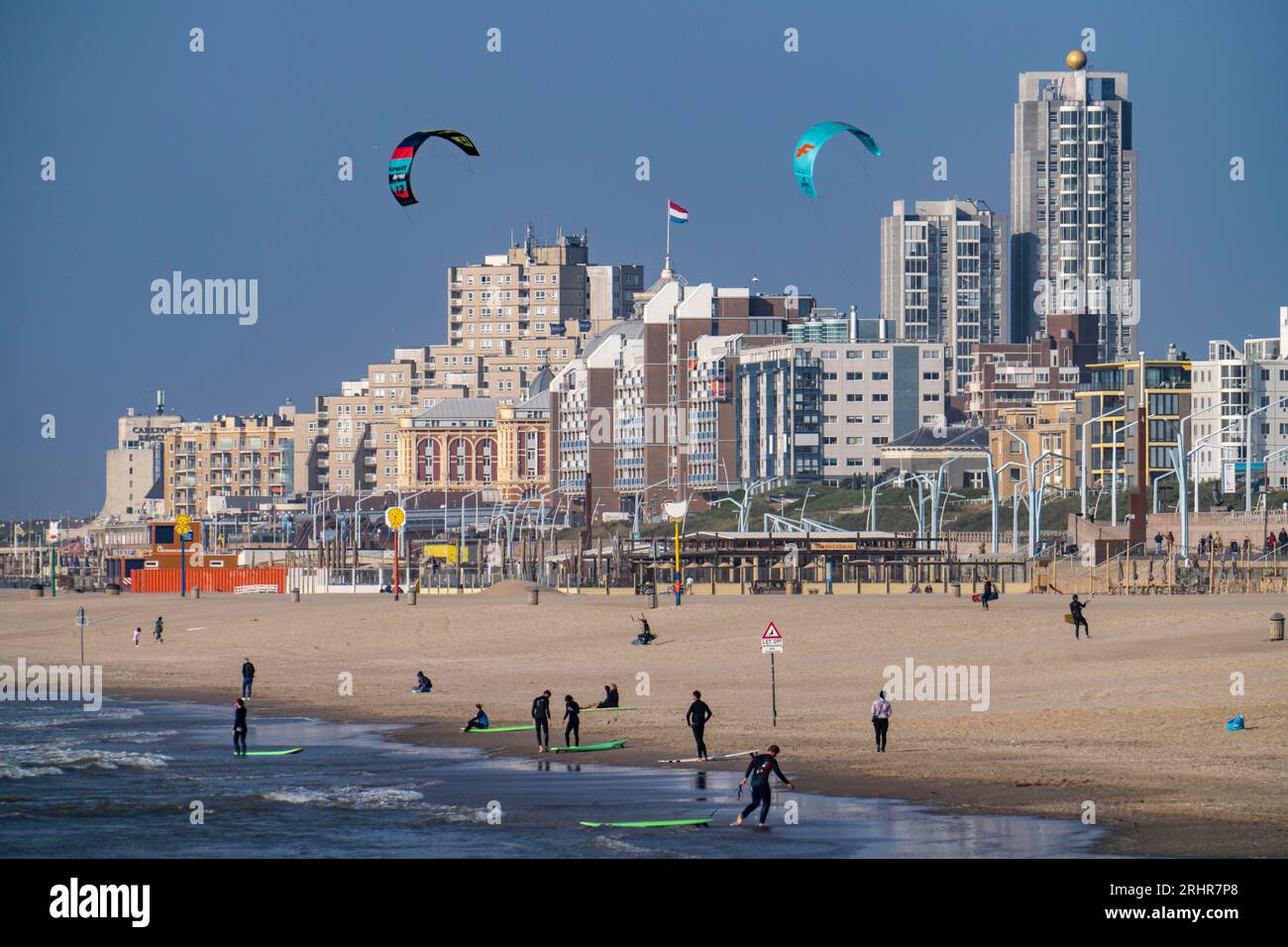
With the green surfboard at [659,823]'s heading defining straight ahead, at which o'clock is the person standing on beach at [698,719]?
The person standing on beach is roughly at 3 o'clock from the green surfboard.

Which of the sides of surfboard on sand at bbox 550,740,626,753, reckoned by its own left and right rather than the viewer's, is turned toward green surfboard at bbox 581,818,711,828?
right

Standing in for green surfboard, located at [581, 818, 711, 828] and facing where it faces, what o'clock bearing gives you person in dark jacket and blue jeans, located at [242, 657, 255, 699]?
The person in dark jacket and blue jeans is roughly at 2 o'clock from the green surfboard.

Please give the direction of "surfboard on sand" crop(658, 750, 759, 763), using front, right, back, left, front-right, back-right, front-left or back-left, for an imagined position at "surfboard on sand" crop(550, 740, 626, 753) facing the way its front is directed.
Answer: front-right

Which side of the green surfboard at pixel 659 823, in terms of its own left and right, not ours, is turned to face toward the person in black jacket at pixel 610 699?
right

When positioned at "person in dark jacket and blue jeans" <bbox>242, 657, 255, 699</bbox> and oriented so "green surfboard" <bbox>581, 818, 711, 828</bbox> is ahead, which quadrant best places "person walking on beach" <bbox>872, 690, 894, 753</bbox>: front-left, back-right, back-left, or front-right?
front-left

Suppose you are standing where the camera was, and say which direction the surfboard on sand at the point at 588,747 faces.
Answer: facing to the right of the viewer

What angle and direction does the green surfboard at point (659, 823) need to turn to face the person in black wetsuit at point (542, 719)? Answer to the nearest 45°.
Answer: approximately 90° to its right

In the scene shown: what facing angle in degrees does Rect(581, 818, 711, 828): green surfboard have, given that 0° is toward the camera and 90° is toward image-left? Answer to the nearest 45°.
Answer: approximately 90°

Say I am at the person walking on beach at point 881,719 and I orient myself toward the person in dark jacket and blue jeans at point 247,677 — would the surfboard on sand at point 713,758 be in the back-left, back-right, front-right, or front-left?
front-left

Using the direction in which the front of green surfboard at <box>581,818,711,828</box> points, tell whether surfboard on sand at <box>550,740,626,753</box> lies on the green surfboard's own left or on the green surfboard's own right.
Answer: on the green surfboard's own right
